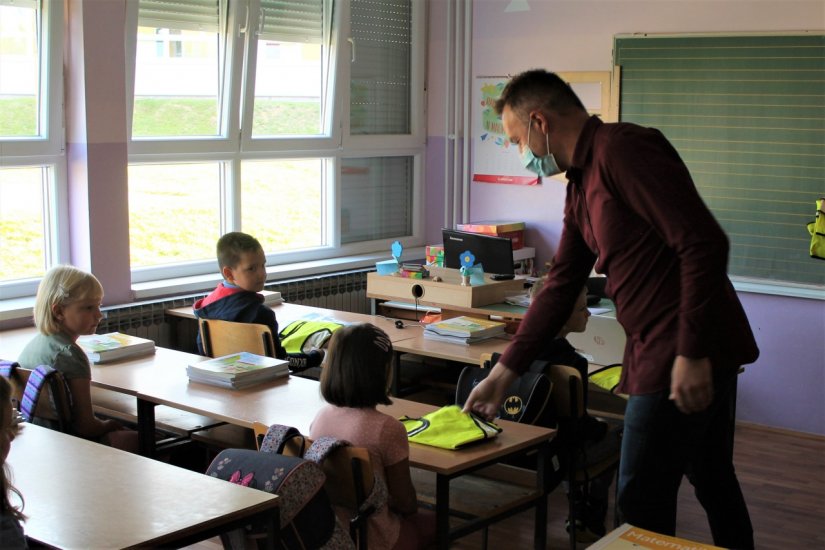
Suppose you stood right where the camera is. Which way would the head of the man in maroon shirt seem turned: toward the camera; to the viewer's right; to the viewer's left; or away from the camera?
to the viewer's left

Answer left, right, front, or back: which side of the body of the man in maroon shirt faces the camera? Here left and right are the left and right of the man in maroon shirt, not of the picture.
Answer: left

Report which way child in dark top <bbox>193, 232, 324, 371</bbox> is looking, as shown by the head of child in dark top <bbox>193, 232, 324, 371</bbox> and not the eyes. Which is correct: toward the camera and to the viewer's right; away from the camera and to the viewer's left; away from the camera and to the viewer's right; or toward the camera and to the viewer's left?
toward the camera and to the viewer's right

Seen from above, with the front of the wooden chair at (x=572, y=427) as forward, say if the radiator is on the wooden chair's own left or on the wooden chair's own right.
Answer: on the wooden chair's own left

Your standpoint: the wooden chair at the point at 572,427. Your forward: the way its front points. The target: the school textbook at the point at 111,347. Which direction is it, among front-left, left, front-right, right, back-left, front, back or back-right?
back-left

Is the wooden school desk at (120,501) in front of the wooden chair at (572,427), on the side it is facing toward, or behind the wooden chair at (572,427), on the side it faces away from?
behind

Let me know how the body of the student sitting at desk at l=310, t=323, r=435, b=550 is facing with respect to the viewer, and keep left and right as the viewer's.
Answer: facing away from the viewer and to the right of the viewer

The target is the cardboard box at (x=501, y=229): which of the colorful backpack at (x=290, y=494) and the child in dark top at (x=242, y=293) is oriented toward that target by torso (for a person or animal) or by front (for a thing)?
the child in dark top
